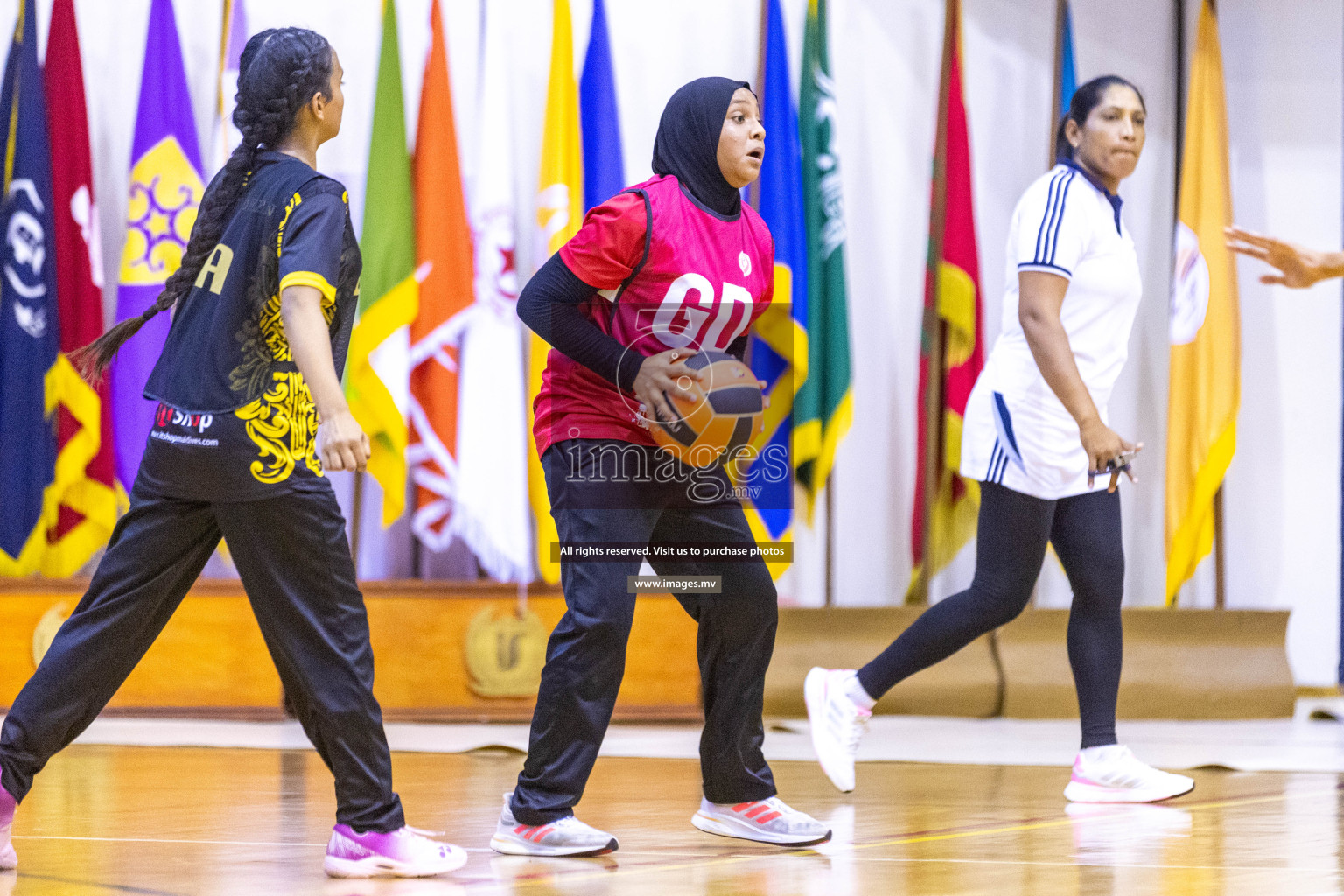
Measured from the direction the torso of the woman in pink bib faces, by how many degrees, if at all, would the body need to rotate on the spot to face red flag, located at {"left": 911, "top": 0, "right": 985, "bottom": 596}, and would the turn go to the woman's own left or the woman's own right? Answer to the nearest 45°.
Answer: approximately 135° to the woman's own left

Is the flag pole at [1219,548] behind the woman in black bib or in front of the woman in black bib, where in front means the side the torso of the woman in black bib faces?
in front

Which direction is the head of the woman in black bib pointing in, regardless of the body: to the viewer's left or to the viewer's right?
to the viewer's right

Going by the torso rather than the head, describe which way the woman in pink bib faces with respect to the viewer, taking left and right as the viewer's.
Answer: facing the viewer and to the right of the viewer

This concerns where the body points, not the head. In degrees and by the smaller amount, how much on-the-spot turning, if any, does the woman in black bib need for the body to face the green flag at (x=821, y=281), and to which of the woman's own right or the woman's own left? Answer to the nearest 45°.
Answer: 0° — they already face it

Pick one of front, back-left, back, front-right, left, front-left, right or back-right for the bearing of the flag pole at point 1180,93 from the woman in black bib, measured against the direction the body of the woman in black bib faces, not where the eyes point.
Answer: front

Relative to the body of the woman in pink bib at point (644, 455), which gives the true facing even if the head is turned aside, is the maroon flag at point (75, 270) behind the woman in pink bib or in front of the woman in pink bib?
behind

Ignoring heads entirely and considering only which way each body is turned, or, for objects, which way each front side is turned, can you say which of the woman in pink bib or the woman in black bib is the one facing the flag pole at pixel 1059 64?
the woman in black bib

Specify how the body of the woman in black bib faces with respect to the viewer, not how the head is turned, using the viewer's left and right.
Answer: facing away from the viewer and to the right of the viewer

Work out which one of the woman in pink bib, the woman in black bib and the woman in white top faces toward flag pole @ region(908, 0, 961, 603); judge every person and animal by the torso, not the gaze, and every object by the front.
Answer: the woman in black bib

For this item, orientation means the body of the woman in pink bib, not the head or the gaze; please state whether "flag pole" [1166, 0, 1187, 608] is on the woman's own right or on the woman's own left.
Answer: on the woman's own left

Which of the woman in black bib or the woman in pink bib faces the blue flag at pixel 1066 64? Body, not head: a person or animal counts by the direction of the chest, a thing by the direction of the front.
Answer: the woman in black bib
